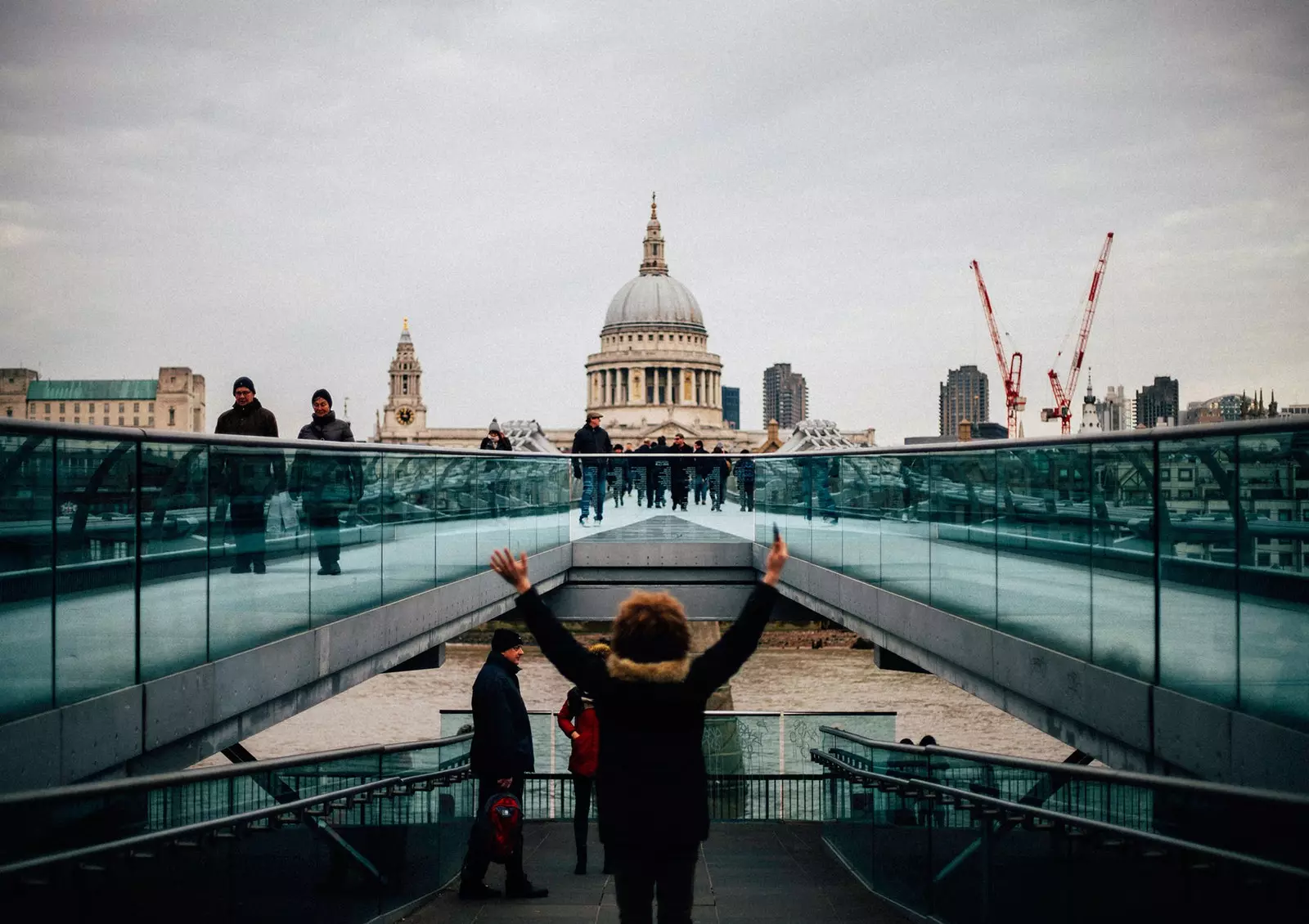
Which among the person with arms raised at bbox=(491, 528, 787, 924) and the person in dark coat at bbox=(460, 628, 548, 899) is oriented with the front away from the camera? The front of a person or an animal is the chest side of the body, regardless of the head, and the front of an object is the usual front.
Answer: the person with arms raised at bbox=(491, 528, 787, 924)

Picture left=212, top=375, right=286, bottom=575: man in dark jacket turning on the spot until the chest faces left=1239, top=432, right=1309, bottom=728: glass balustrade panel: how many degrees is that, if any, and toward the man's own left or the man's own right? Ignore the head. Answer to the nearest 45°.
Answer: approximately 45° to the man's own left

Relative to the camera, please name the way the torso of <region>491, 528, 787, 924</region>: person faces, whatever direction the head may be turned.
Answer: away from the camera

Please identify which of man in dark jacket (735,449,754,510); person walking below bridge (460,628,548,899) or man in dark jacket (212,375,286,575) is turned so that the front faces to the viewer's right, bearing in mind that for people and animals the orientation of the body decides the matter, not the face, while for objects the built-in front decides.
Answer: the person walking below bridge

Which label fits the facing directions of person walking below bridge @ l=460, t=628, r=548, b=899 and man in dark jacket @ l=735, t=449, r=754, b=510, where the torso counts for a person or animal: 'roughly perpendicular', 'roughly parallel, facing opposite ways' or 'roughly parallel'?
roughly perpendicular

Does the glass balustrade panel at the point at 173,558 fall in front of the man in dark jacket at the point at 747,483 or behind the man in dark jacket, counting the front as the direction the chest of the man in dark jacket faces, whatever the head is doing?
in front

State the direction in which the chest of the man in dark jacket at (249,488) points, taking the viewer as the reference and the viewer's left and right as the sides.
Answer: facing the viewer

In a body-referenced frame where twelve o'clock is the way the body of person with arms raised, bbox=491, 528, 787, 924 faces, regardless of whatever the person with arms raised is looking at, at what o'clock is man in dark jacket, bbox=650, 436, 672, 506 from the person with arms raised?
The man in dark jacket is roughly at 12 o'clock from the person with arms raised.

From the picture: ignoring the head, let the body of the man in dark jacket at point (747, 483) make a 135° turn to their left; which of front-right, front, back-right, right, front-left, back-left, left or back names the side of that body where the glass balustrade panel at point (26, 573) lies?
back-right

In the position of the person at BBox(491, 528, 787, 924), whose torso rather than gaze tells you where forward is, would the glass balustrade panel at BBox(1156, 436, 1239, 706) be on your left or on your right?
on your right

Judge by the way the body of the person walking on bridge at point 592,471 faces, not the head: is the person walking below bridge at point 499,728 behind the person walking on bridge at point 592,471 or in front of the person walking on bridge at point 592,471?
in front

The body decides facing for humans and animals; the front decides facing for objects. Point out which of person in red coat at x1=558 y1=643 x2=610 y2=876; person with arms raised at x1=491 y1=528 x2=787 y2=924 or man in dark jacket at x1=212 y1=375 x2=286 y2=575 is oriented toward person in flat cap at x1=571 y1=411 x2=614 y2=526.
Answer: person with arms raised at x1=491 y1=528 x2=787 y2=924

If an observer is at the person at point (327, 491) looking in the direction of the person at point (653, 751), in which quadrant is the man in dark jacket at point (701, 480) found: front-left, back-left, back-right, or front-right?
back-left

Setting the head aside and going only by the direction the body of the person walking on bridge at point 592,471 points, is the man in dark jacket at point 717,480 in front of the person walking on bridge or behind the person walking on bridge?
behind

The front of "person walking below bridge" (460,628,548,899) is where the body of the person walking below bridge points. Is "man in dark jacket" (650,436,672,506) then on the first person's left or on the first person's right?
on the first person's left
